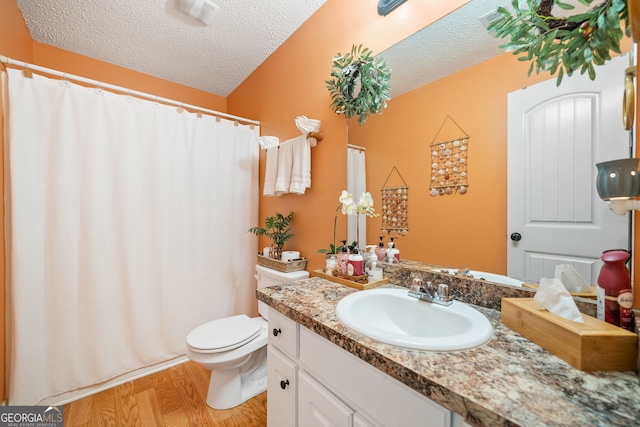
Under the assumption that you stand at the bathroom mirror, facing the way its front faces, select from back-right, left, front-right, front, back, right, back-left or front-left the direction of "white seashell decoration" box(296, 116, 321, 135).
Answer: front-right

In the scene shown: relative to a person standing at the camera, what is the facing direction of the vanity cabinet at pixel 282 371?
facing the viewer and to the left of the viewer

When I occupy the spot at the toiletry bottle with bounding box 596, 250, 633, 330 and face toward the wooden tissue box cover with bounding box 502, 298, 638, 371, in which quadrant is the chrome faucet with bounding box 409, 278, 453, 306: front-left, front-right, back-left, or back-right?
front-right

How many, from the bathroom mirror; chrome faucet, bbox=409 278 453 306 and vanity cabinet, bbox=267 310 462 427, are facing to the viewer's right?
0

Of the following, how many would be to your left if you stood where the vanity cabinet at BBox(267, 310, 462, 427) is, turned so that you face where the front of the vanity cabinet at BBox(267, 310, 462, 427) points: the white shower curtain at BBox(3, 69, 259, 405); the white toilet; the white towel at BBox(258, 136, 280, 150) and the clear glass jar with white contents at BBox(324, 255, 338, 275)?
0

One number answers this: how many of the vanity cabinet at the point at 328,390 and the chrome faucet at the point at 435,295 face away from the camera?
0

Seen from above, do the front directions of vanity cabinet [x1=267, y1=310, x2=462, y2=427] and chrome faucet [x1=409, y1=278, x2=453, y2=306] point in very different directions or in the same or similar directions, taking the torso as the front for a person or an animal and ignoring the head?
same or similar directions

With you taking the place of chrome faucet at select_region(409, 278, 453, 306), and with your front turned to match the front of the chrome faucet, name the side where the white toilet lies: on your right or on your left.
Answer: on your right

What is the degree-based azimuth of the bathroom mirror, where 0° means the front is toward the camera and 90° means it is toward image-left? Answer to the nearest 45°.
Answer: approximately 45°
